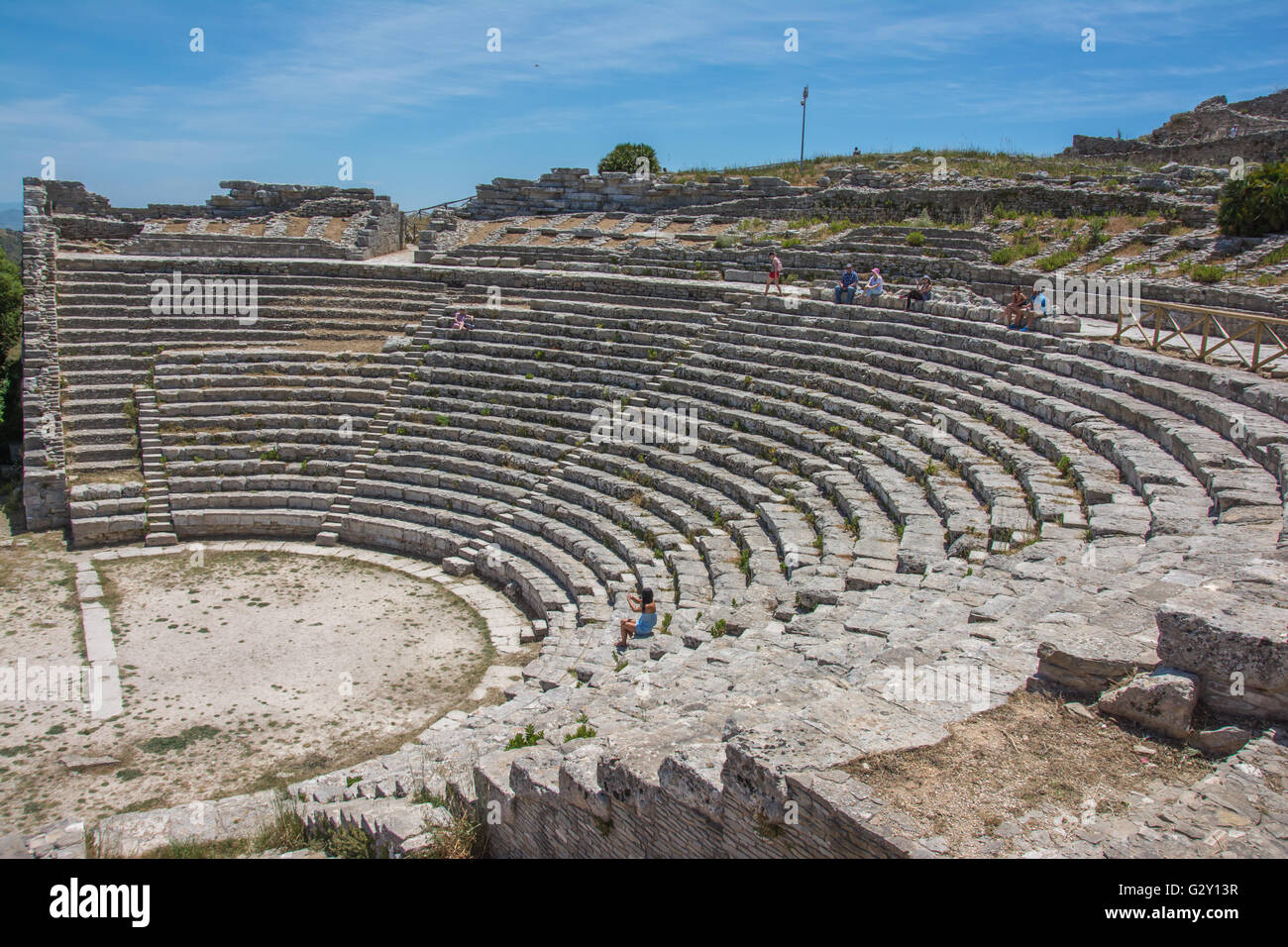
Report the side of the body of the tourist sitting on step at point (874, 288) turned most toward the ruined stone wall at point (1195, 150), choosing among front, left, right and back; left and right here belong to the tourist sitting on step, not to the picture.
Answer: back

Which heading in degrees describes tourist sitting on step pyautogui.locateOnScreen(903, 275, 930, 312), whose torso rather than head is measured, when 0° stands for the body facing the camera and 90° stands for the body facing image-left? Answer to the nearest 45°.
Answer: approximately 45°

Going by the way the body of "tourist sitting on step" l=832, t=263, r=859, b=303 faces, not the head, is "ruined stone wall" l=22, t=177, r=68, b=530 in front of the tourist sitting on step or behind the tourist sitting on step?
in front

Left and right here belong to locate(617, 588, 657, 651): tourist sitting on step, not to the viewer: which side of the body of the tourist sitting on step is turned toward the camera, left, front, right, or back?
left

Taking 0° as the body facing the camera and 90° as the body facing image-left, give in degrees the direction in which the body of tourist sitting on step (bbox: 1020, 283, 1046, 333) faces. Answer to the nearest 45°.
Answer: approximately 45°

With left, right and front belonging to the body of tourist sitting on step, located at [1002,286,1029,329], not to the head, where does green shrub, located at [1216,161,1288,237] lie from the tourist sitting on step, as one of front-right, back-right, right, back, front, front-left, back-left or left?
back

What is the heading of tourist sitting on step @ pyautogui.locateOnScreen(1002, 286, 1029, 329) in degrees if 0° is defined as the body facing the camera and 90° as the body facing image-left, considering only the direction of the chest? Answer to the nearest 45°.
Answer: approximately 45°

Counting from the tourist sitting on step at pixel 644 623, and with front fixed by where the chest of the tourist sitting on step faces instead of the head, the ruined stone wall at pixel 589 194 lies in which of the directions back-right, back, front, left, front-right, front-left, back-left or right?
right
